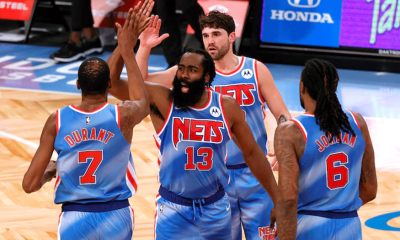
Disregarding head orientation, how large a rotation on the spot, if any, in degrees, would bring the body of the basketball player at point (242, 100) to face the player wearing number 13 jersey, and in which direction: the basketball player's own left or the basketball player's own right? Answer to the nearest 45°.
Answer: approximately 45° to the basketball player's own left

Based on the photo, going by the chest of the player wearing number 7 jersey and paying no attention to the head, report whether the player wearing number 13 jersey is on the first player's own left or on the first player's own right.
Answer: on the first player's own right

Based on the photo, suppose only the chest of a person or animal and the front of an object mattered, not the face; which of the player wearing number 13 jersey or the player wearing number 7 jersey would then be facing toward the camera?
the player wearing number 13 jersey

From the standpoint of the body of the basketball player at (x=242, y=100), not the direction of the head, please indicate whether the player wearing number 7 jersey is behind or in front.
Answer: in front

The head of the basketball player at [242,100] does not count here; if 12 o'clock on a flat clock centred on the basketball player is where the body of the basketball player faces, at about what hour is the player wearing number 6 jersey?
The player wearing number 6 jersey is roughly at 10 o'clock from the basketball player.

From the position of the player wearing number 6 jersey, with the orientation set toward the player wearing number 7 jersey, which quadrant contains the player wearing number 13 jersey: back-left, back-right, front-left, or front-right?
front-right

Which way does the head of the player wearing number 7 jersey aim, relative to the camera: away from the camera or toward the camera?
away from the camera

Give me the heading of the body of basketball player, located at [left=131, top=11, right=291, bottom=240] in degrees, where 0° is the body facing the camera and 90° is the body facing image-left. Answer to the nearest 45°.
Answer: approximately 45°

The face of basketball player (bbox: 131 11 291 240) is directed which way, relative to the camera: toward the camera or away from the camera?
toward the camera

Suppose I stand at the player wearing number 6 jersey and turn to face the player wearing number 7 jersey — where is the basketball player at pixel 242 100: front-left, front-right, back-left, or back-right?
front-right

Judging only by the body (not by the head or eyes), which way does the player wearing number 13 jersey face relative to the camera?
toward the camera

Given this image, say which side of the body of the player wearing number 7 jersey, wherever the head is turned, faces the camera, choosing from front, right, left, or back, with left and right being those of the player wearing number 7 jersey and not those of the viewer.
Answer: back

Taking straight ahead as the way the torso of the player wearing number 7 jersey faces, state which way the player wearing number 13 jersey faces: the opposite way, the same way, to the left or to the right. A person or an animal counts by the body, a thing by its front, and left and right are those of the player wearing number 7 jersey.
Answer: the opposite way

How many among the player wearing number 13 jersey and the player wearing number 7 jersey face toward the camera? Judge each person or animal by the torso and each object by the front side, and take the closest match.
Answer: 1

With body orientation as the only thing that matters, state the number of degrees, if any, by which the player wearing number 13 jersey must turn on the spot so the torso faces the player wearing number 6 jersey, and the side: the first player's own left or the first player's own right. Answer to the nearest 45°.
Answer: approximately 45° to the first player's own left

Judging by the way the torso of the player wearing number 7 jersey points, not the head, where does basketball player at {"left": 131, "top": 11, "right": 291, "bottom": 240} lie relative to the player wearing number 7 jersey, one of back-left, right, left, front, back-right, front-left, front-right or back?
front-right

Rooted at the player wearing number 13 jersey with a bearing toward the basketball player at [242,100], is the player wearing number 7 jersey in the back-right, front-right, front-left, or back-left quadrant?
back-left

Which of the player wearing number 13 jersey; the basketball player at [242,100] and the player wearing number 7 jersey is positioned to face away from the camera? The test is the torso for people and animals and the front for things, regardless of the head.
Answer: the player wearing number 7 jersey
